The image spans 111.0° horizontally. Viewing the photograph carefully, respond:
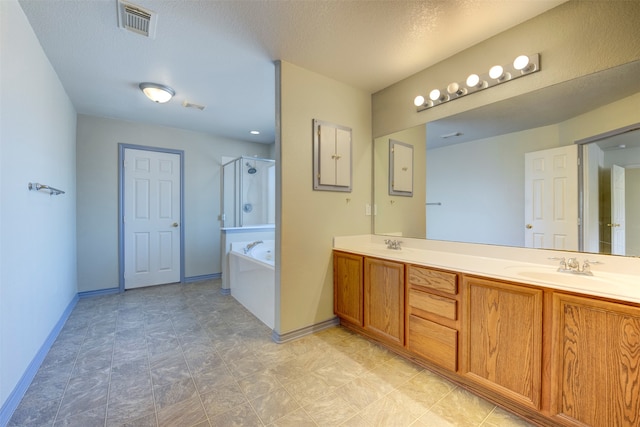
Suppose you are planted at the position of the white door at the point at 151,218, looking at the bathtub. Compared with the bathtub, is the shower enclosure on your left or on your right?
left

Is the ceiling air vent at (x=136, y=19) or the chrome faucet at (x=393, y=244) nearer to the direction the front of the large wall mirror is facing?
the ceiling air vent

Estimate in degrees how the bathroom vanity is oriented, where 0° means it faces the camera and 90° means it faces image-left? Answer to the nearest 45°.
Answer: approximately 45°

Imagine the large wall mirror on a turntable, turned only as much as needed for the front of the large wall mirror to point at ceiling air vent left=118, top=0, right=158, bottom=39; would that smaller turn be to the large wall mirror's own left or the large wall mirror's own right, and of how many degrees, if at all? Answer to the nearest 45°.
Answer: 0° — it already faces it

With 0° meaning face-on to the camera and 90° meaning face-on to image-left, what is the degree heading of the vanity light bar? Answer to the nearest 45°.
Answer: approximately 45°
